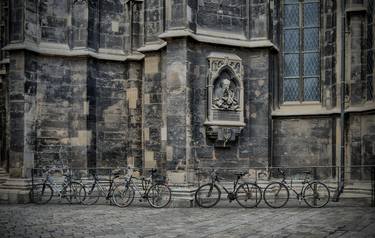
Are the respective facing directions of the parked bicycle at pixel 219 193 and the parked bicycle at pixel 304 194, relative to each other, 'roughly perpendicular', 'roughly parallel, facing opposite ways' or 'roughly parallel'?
roughly parallel

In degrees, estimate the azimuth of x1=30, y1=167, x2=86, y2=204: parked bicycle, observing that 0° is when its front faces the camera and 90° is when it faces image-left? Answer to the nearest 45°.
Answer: approximately 90°

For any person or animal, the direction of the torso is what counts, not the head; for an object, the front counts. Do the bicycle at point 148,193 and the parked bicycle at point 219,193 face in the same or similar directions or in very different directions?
same or similar directions

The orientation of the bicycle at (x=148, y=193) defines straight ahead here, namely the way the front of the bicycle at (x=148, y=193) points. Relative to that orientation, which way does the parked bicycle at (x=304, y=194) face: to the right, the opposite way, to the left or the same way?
the same way

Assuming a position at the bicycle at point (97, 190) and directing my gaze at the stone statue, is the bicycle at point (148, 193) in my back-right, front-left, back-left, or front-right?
front-right

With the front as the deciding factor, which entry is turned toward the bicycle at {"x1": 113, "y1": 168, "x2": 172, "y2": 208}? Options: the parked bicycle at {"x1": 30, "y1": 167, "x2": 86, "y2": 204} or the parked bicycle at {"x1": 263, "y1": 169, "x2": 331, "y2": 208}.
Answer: the parked bicycle at {"x1": 263, "y1": 169, "x2": 331, "y2": 208}

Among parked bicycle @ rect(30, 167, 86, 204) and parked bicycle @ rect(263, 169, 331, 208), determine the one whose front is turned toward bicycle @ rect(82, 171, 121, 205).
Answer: parked bicycle @ rect(263, 169, 331, 208)

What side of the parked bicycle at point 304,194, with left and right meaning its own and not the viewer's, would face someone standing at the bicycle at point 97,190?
front
